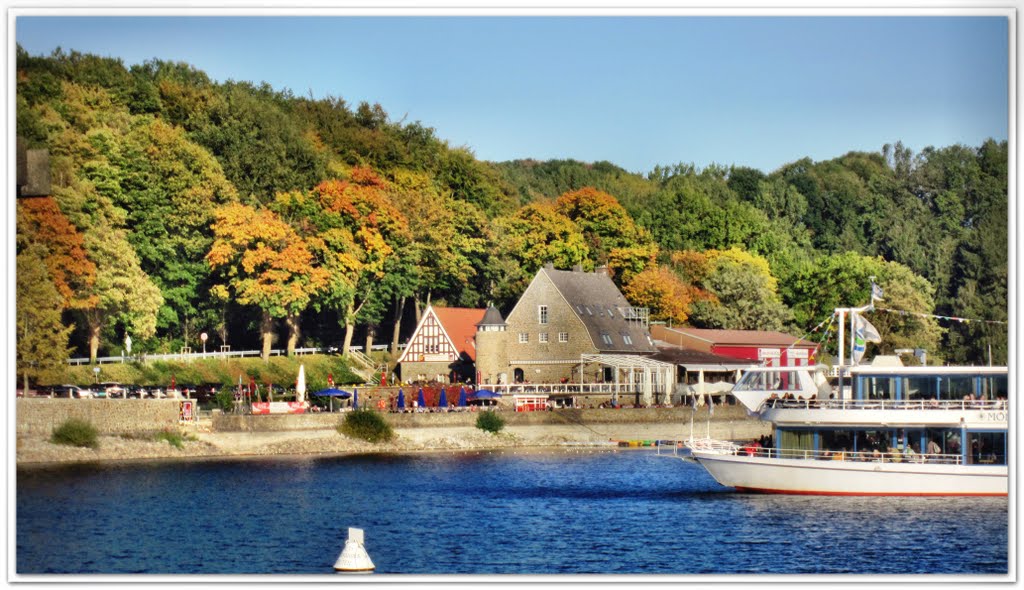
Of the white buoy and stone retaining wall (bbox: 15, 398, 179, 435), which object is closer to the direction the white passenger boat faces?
the stone retaining wall

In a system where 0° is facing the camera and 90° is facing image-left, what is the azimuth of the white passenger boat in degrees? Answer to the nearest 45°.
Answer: approximately 90°

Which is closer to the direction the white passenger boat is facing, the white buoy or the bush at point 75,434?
the bush

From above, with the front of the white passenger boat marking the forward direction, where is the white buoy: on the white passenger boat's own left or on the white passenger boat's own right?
on the white passenger boat's own left
